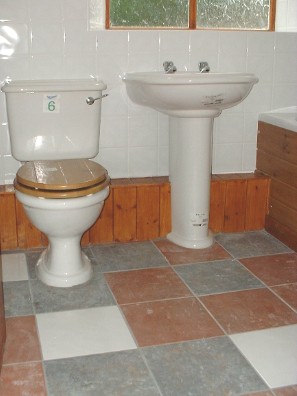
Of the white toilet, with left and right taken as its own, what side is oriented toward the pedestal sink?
left

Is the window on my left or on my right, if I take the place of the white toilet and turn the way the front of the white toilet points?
on my left

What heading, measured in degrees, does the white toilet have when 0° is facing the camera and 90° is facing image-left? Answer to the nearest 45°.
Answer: approximately 0°
